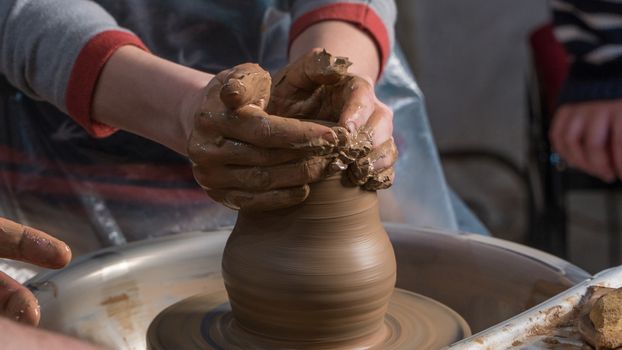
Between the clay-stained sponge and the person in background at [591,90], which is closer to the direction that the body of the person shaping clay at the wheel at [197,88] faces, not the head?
the clay-stained sponge

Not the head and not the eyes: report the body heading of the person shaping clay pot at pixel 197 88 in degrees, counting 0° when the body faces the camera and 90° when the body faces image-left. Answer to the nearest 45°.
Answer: approximately 315°

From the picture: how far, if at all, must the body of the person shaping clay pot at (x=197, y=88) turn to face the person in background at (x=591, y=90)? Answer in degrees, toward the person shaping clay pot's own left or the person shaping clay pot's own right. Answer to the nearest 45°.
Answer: approximately 90° to the person shaping clay pot's own left
